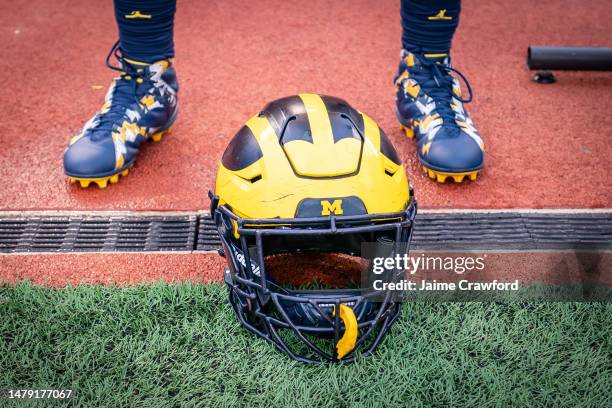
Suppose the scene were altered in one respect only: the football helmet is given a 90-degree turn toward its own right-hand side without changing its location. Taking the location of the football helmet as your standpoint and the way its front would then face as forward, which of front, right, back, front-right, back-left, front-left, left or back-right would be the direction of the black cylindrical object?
back-right

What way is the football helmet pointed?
toward the camera
